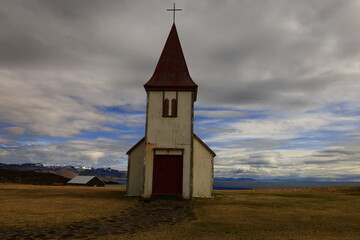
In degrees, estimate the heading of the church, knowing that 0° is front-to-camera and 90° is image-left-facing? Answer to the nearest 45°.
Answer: approximately 0°
